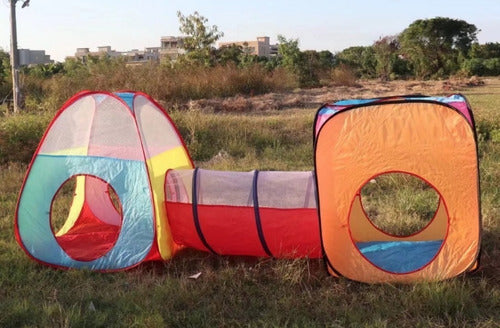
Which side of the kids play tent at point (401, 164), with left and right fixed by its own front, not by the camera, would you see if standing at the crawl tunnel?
right

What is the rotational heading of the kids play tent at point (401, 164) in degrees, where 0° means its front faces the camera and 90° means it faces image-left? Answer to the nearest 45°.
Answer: approximately 0°

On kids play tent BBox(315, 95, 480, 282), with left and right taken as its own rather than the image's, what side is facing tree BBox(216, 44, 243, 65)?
back

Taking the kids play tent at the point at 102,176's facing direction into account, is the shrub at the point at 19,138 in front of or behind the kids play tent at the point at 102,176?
behind

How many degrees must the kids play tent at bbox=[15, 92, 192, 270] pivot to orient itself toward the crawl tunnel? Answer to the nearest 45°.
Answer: approximately 45° to its left

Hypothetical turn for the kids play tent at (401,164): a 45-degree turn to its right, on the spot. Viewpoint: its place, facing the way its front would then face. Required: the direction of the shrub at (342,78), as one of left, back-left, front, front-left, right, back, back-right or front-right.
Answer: back-right

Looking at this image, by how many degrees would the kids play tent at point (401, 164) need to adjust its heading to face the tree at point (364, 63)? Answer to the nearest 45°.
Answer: approximately 180°

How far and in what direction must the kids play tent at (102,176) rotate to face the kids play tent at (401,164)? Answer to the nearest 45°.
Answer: approximately 45° to its left

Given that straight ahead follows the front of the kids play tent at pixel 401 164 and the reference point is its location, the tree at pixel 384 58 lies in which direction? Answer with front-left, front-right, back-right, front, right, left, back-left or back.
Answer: back

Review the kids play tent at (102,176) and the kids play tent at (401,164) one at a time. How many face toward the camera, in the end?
2

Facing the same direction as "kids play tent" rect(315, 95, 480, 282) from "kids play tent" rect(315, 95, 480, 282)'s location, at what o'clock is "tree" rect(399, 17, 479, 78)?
The tree is roughly at 6 o'clock from the kids play tent.

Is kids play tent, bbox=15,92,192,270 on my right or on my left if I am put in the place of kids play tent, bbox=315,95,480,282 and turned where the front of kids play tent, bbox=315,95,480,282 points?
on my right

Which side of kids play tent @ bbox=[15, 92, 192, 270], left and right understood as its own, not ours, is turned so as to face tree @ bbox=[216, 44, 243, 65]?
back

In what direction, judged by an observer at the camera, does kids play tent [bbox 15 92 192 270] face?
facing the viewer
